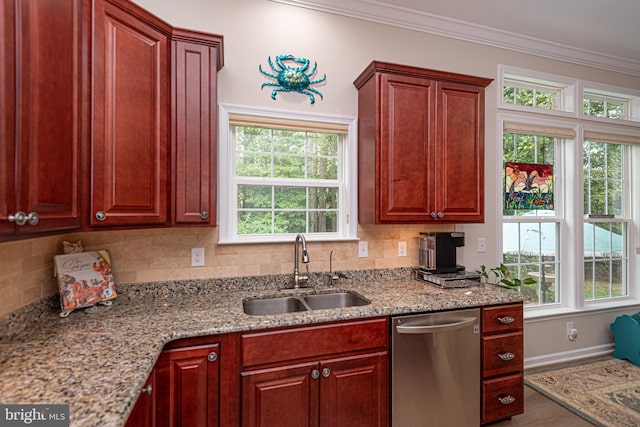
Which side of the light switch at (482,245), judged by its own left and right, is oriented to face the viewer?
front

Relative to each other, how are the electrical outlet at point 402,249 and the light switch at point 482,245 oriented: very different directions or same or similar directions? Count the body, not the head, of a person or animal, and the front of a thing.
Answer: same or similar directions

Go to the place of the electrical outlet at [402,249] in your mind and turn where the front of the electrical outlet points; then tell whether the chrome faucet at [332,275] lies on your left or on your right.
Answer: on your right

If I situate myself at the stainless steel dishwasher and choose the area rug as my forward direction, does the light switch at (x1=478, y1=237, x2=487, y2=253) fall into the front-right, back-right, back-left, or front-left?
front-left

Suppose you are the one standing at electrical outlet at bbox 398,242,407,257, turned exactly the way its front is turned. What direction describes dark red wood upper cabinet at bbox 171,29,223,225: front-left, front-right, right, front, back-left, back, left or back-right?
front-right

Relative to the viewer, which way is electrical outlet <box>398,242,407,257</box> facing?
toward the camera

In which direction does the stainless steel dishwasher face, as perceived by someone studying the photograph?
facing the viewer and to the right of the viewer

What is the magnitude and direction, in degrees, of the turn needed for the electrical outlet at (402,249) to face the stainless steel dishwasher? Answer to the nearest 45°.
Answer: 0° — it already faces it

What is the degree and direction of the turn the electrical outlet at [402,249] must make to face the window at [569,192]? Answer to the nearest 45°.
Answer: approximately 135° to its left

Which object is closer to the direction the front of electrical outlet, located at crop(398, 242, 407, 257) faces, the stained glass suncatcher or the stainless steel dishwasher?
the stainless steel dishwasher

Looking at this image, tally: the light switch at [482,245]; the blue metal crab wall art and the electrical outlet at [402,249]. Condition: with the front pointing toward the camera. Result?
3
